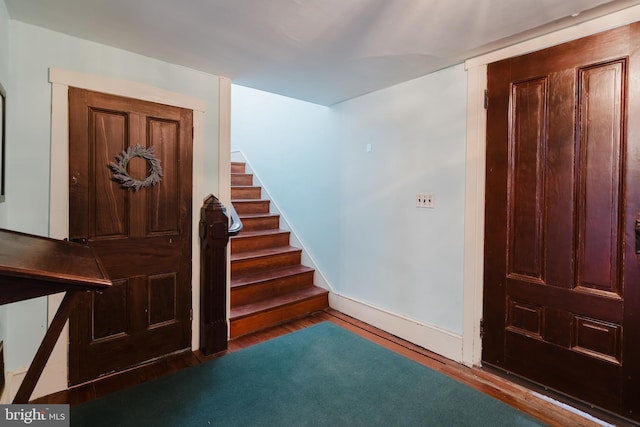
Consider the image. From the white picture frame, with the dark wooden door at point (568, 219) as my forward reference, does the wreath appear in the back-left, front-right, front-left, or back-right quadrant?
front-left

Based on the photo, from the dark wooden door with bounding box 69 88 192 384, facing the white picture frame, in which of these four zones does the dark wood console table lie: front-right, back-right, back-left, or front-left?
front-left

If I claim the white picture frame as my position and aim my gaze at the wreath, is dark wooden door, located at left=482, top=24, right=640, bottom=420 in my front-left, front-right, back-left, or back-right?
front-right

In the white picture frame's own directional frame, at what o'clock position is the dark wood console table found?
The dark wood console table is roughly at 1 o'clock from the white picture frame.

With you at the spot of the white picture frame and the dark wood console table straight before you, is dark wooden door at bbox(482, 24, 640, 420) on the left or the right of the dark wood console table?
left

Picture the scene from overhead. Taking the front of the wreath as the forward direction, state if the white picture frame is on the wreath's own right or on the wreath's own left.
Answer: on the wreath's own right

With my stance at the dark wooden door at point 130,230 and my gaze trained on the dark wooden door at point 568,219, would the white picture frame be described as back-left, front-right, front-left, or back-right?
back-right

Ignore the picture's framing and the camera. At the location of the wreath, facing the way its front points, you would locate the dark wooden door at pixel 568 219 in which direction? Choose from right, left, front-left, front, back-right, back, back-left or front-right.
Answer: front-left

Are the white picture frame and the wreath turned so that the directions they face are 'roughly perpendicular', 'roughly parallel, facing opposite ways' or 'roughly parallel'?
roughly perpendicular

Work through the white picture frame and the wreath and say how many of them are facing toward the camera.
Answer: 1

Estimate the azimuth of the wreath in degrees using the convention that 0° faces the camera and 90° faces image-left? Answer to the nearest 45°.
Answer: approximately 0°
